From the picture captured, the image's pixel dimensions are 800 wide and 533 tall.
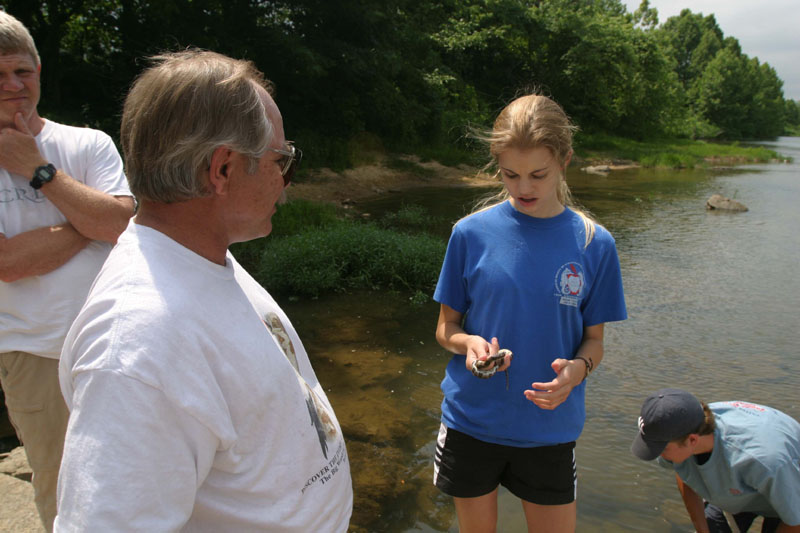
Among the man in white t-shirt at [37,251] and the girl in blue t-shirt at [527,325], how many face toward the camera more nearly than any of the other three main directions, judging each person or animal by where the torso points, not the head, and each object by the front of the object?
2

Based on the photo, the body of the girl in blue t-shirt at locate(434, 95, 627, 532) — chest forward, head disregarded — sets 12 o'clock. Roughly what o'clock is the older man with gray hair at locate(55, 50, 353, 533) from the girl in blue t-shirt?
The older man with gray hair is roughly at 1 o'clock from the girl in blue t-shirt.

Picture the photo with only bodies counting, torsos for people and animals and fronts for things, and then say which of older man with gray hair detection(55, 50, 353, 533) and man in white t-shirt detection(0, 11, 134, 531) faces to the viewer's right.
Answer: the older man with gray hair

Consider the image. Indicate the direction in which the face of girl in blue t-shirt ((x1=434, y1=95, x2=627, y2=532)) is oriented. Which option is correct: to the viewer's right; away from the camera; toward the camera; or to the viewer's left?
toward the camera

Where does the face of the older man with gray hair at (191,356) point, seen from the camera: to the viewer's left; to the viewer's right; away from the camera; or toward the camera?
to the viewer's right

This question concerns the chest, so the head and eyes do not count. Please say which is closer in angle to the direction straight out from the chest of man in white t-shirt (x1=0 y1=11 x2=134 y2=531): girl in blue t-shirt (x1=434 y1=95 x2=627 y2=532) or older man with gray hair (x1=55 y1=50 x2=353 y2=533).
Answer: the older man with gray hair

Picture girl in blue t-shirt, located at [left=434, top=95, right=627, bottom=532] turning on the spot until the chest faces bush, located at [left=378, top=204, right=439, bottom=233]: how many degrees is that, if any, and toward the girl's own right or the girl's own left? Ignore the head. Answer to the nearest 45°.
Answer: approximately 180°

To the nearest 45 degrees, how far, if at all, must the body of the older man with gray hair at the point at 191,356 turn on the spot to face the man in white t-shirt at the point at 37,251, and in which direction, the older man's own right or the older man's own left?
approximately 135° to the older man's own left

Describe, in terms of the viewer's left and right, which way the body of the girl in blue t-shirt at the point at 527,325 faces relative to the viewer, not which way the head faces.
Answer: facing the viewer

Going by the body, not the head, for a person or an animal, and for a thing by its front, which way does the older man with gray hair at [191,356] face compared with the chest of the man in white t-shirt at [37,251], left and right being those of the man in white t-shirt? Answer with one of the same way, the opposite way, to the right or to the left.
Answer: to the left

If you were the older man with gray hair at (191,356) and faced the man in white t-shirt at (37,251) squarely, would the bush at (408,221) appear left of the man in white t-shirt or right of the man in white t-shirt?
right

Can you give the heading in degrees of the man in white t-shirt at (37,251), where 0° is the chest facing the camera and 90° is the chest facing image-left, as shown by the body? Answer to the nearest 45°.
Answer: approximately 0°

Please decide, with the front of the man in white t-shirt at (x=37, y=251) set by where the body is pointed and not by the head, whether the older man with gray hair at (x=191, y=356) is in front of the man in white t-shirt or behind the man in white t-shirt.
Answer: in front

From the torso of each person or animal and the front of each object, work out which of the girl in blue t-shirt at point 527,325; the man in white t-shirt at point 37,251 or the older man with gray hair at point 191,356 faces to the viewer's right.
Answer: the older man with gray hair

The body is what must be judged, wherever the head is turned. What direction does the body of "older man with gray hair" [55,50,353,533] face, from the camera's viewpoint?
to the viewer's right
